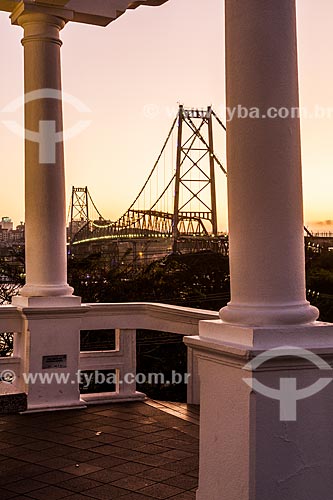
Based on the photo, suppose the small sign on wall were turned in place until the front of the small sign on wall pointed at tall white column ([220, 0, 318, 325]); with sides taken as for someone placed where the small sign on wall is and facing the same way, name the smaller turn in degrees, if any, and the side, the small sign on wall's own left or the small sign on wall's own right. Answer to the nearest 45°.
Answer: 0° — it already faces it

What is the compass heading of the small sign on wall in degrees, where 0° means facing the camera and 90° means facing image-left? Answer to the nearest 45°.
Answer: approximately 0°
